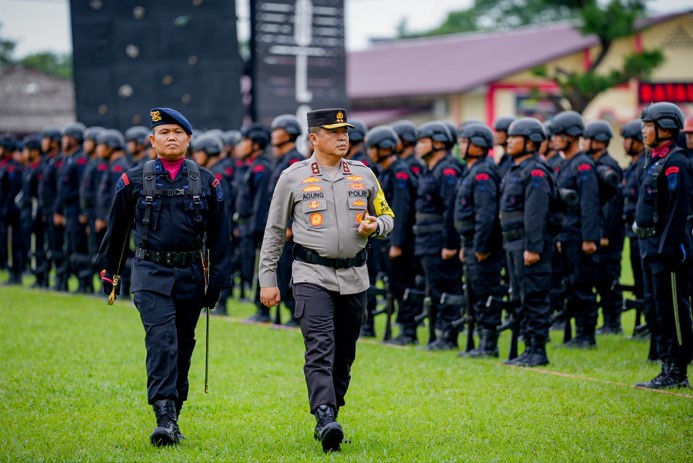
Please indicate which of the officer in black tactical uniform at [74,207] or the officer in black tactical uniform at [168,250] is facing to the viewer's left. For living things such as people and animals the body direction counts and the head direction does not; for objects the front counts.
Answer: the officer in black tactical uniform at [74,207]

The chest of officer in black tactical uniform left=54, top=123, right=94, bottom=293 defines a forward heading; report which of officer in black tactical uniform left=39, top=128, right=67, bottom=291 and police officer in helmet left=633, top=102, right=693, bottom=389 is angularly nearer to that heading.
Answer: the officer in black tactical uniform

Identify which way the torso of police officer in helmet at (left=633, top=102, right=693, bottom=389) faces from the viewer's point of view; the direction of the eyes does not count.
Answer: to the viewer's left

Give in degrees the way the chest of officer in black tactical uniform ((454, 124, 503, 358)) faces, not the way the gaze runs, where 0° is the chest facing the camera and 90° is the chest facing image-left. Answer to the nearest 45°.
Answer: approximately 90°

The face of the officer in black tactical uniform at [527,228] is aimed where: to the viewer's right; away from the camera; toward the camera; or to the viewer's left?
to the viewer's left

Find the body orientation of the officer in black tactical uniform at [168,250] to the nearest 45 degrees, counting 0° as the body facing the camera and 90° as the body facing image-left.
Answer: approximately 0°

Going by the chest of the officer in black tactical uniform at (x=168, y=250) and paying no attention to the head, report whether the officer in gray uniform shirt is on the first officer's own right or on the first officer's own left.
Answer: on the first officer's own left

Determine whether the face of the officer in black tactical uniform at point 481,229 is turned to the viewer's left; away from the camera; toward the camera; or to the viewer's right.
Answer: to the viewer's left

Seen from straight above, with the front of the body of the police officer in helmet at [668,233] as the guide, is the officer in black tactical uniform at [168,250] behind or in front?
in front

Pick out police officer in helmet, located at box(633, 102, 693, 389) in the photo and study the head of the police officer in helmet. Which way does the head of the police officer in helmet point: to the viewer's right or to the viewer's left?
to the viewer's left
